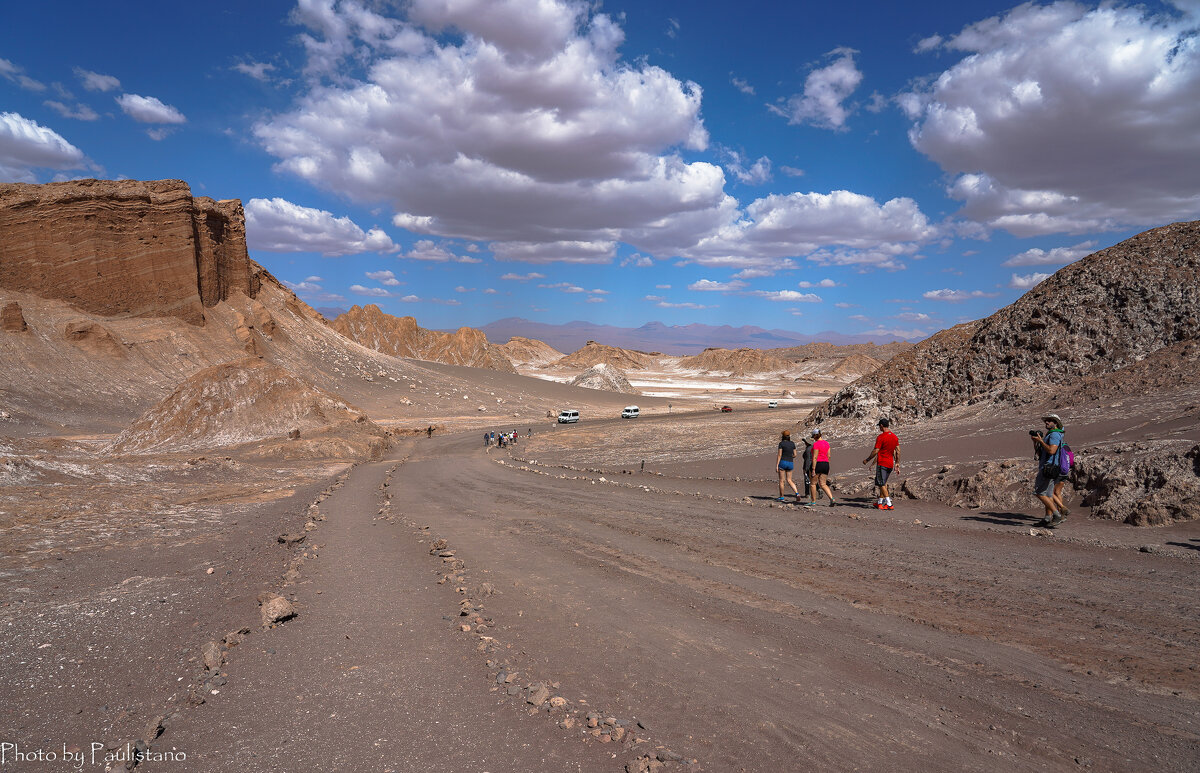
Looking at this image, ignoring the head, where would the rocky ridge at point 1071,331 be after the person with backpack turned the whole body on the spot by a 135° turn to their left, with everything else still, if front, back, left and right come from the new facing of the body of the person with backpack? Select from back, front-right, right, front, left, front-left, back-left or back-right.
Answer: back-left

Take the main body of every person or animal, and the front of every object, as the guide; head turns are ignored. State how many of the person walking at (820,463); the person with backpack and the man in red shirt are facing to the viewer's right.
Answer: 0

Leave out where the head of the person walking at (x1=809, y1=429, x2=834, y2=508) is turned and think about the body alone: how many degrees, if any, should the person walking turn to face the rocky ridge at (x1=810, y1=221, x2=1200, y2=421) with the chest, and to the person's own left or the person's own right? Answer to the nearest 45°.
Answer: approximately 90° to the person's own right

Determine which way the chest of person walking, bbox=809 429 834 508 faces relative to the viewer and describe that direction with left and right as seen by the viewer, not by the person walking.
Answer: facing away from the viewer and to the left of the viewer

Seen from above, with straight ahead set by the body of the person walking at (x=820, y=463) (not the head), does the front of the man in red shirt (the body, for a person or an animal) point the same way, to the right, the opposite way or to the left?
the same way

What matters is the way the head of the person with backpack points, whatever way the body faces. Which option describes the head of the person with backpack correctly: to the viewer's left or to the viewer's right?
to the viewer's left

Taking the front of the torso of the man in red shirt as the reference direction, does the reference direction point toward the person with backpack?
no

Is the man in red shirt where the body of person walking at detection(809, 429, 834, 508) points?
no

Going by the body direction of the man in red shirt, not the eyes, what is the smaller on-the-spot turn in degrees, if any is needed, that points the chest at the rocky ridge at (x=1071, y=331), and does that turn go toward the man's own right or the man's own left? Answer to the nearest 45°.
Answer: approximately 90° to the man's own right

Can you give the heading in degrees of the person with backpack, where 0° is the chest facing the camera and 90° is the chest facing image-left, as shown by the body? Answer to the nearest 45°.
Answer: approximately 90°

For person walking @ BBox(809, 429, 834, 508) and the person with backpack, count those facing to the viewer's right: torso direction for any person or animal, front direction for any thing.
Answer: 0

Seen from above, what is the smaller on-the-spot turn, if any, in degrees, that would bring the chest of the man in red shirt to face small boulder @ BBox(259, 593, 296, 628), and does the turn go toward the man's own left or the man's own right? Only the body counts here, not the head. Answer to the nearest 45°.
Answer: approximately 90° to the man's own left
